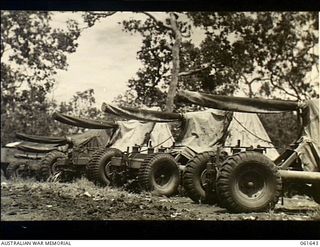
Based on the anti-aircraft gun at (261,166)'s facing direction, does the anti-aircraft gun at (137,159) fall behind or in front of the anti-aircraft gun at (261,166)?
in front

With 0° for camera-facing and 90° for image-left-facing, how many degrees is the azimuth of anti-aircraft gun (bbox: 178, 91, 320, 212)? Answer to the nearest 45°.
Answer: approximately 90°

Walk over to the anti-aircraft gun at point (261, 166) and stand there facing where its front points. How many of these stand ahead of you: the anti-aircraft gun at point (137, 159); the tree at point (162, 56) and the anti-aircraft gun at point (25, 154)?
3

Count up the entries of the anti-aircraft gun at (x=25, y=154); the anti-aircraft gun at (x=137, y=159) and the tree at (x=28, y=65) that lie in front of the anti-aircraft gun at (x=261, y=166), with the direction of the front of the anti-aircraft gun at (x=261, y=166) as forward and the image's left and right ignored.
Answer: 3

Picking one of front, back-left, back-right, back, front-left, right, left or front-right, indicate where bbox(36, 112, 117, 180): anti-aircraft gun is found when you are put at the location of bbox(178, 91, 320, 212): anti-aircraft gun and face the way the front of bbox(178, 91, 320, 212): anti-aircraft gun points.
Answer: front

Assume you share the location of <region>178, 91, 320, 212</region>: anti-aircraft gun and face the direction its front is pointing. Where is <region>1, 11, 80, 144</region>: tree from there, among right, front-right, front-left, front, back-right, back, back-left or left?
front

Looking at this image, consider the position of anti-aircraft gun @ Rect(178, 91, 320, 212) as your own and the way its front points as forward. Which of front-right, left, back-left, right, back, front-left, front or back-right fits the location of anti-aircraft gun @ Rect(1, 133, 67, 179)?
front
